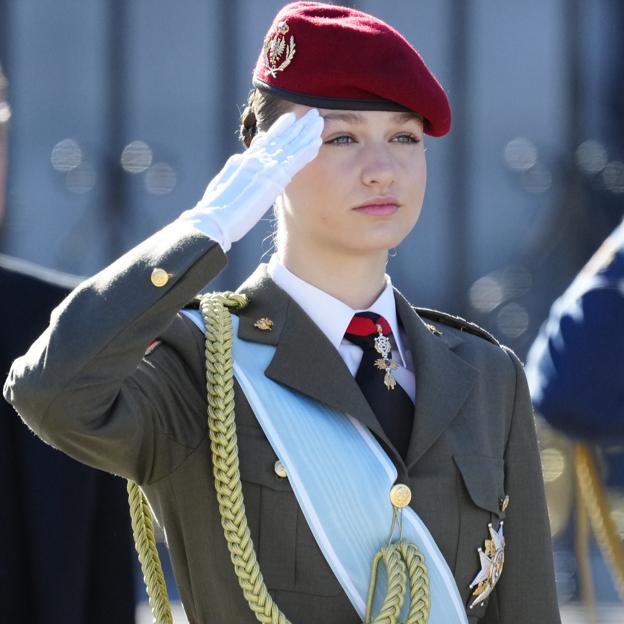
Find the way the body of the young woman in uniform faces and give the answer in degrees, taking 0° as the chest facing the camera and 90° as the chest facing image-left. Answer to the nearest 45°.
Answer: approximately 315°

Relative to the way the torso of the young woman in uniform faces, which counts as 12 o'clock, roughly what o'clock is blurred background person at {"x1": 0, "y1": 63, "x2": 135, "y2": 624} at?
The blurred background person is roughly at 5 o'clock from the young woman in uniform.
